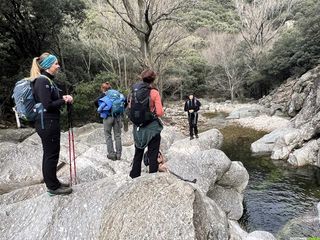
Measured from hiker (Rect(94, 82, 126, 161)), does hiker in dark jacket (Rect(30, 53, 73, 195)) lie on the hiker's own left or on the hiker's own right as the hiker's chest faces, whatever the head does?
on the hiker's own left

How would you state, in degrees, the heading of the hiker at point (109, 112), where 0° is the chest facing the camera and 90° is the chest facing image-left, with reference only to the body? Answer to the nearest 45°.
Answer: approximately 135°

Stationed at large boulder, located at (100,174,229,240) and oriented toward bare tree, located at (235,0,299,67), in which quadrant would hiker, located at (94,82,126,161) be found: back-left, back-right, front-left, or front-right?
front-left

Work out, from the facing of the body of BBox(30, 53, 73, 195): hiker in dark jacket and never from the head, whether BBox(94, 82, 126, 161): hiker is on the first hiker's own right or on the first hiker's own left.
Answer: on the first hiker's own left

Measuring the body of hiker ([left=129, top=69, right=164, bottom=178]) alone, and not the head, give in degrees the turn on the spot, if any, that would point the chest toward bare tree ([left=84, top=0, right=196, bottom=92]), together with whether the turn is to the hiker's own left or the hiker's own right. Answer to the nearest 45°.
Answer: approximately 45° to the hiker's own left

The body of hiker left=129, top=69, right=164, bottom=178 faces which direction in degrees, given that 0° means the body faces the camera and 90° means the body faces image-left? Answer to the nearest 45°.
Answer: approximately 225°

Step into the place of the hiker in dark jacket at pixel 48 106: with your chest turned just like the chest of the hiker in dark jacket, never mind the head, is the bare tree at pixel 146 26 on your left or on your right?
on your left

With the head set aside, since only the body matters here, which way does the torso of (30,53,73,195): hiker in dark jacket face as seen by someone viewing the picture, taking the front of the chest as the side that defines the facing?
to the viewer's right

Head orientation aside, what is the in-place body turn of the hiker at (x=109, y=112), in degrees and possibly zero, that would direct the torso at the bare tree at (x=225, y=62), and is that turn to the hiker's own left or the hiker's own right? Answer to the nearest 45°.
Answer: approximately 90° to the hiker's own right

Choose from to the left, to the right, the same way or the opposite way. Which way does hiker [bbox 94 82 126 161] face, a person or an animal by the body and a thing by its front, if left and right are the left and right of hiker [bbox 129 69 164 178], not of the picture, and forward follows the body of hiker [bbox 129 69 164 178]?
to the left

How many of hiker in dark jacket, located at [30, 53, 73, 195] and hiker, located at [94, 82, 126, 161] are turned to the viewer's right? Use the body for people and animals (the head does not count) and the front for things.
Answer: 1

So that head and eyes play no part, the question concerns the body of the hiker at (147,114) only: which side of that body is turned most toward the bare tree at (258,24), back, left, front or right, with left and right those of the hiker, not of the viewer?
front

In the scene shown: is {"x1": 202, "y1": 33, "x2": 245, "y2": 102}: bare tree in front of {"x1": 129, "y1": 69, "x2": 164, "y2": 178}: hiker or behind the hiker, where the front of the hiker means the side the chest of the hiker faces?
in front
